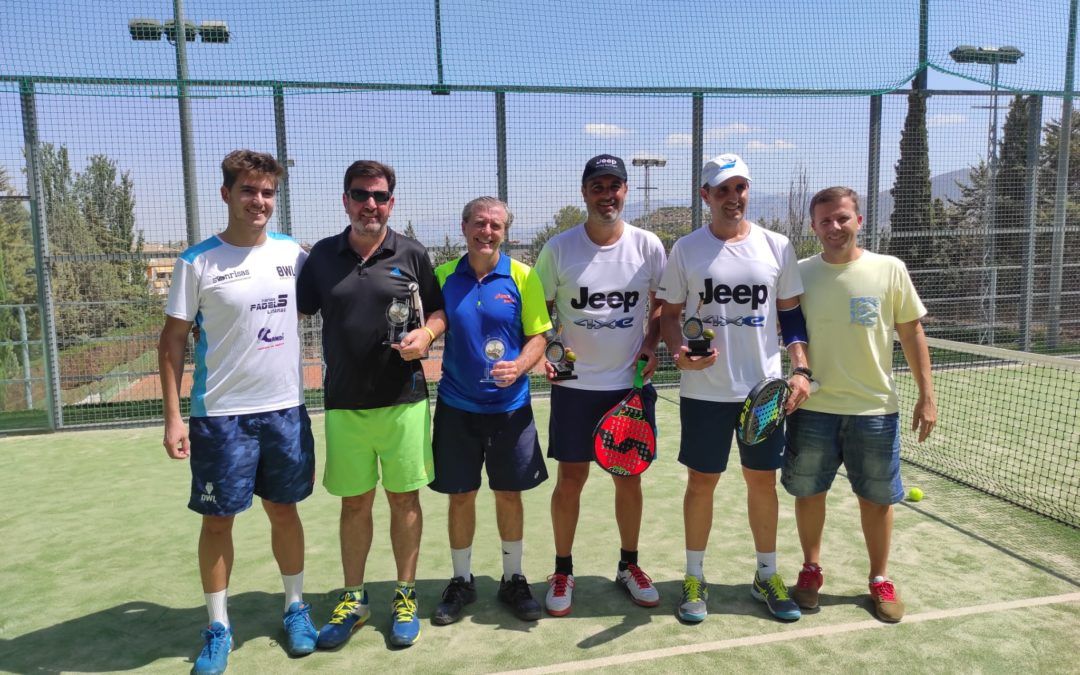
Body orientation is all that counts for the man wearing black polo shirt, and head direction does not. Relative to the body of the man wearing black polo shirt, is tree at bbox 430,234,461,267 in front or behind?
behind

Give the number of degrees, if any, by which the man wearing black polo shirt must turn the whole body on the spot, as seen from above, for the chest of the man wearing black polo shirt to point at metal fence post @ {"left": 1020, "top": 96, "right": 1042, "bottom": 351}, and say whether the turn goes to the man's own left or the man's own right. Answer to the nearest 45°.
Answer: approximately 135° to the man's own left

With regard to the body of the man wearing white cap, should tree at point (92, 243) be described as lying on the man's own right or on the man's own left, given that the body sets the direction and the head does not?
on the man's own right

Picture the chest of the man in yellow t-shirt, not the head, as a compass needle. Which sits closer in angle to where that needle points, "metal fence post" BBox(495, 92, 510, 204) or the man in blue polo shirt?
the man in blue polo shirt

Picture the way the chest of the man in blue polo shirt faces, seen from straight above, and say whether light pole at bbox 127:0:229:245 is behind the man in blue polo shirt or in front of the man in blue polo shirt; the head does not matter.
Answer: behind

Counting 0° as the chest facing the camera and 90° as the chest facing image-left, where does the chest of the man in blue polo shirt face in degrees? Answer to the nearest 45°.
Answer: approximately 0°

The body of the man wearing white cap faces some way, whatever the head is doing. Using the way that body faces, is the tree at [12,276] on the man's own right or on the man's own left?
on the man's own right

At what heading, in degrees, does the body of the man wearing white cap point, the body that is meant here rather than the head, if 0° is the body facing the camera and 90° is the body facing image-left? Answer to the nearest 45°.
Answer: approximately 0°
